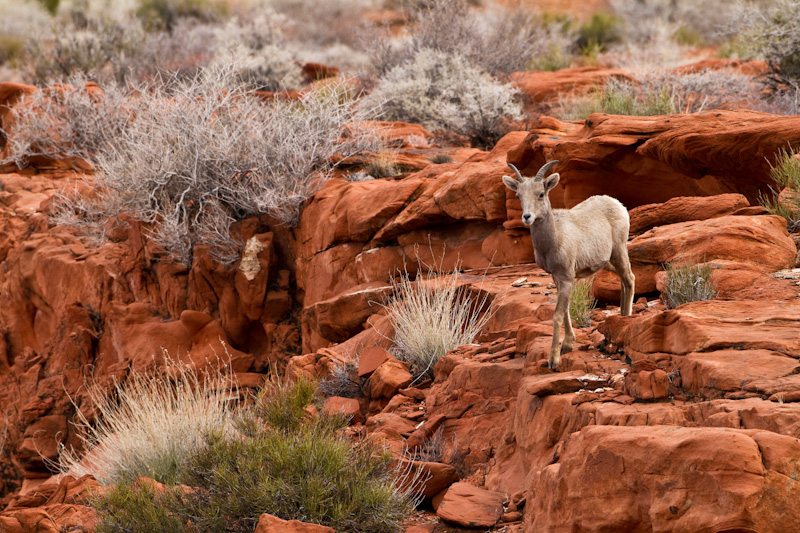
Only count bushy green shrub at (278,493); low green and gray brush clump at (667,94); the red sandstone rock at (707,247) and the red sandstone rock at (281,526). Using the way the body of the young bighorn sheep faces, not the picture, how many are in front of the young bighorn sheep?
2

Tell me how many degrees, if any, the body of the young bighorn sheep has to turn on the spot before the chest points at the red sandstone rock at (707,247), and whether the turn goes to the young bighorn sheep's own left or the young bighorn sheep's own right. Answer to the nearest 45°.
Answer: approximately 180°

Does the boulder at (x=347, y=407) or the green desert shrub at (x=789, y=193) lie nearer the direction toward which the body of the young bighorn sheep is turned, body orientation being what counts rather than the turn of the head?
the boulder

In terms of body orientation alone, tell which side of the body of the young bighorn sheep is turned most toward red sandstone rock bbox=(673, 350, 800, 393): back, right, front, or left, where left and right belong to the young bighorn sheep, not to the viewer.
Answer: left

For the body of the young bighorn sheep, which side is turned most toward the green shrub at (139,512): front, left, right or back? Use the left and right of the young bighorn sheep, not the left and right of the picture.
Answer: front

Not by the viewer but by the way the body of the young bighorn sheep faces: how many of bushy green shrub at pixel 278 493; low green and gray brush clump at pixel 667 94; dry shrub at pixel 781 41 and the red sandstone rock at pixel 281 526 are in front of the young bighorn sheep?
2

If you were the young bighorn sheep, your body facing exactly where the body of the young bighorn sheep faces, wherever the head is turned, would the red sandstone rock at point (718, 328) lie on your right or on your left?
on your left

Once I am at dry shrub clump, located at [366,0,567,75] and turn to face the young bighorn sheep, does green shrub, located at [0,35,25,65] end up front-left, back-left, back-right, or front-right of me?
back-right

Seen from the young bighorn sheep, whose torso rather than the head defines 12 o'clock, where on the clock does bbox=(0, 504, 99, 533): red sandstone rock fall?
The red sandstone rock is roughly at 1 o'clock from the young bighorn sheep.

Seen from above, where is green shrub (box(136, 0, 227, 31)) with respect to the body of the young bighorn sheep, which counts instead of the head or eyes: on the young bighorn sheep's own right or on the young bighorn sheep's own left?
on the young bighorn sheep's own right

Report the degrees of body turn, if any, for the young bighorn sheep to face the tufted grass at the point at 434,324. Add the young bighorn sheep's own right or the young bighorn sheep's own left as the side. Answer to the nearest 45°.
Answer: approximately 90° to the young bighorn sheep's own right

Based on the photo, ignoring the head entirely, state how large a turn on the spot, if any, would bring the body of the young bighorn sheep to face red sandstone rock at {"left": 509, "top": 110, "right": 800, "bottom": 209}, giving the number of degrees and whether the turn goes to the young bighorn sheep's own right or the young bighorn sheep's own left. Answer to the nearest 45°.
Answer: approximately 135° to the young bighorn sheep's own right

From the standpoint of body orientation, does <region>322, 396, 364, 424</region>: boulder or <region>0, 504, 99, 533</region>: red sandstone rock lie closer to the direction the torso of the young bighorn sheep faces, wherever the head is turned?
the red sandstone rock
